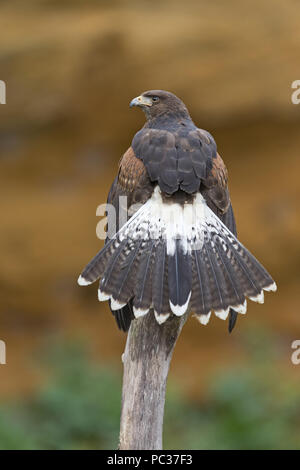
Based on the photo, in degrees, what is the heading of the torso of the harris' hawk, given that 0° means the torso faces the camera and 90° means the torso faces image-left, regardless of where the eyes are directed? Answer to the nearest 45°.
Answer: approximately 180°
